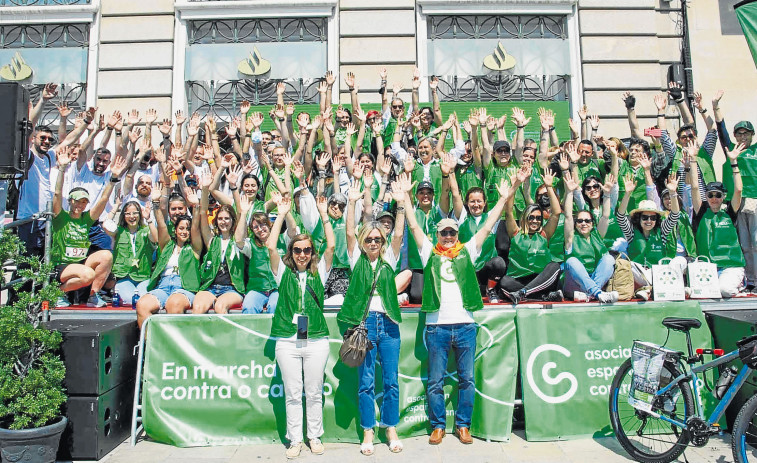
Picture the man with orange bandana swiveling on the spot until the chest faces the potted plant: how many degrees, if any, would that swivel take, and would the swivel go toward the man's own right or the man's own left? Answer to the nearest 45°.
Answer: approximately 90° to the man's own right

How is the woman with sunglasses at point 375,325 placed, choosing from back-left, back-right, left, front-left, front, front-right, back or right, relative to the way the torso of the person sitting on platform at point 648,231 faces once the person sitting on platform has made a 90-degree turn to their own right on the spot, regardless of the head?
front-left

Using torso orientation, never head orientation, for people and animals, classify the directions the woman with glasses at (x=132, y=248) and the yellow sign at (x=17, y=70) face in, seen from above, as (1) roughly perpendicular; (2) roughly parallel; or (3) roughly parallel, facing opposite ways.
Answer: roughly parallel

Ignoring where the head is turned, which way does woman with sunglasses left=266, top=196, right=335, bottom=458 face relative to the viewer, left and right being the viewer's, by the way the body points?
facing the viewer

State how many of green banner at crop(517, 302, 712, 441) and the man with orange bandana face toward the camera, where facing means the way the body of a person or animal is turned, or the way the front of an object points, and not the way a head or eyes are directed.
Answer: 2

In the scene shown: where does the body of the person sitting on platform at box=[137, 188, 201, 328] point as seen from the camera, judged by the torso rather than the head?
toward the camera

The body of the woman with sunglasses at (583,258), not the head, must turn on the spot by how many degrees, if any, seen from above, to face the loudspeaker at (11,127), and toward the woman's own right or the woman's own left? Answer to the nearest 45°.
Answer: approximately 45° to the woman's own right

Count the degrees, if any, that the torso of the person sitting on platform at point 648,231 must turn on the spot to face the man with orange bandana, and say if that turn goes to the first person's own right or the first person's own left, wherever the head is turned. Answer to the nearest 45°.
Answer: approximately 45° to the first person's own right

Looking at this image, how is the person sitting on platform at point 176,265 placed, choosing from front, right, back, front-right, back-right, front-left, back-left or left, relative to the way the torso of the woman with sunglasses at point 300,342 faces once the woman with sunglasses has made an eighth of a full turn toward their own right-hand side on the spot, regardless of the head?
right

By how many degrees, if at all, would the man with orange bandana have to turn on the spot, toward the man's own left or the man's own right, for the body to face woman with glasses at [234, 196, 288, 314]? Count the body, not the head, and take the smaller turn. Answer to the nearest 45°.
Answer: approximately 90° to the man's own right

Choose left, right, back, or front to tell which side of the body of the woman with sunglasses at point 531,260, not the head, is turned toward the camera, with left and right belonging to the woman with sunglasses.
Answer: front

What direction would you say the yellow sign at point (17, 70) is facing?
toward the camera
